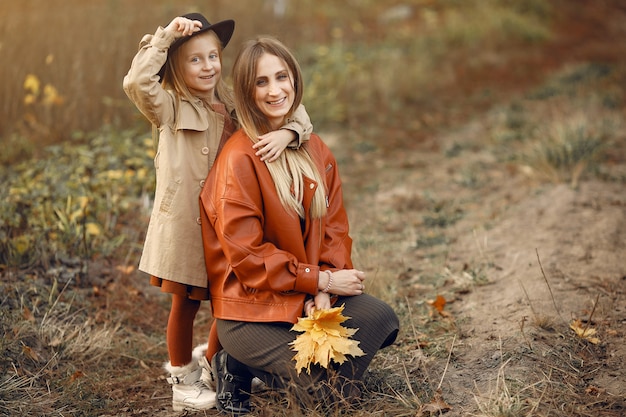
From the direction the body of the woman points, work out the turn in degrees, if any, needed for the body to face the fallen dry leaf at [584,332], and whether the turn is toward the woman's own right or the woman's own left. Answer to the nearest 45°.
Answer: approximately 45° to the woman's own left

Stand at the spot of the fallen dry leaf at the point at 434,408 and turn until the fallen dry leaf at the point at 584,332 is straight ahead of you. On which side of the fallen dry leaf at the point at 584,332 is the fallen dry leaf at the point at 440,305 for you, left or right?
left

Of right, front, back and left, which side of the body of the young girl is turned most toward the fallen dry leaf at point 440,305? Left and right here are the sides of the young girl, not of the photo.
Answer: left

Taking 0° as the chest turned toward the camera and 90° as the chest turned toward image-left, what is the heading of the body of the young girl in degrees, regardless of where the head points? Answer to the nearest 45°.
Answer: approximately 315°
